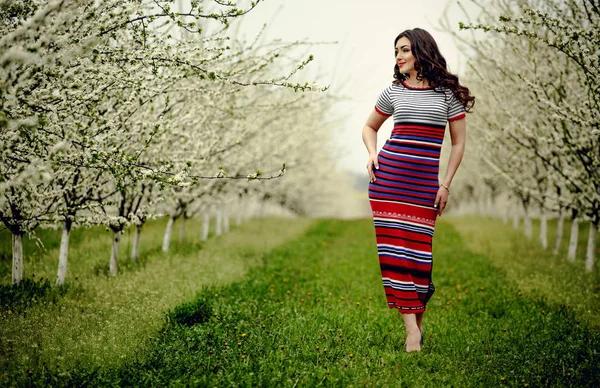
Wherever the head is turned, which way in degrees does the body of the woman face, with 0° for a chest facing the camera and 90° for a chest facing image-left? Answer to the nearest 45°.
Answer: approximately 0°
